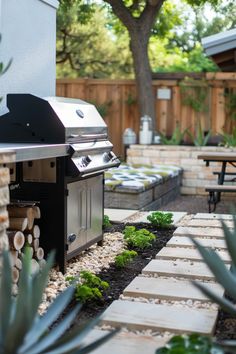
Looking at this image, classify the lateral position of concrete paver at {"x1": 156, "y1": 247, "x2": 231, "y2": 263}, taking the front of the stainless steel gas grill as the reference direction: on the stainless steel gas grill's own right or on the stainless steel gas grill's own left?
on the stainless steel gas grill's own left

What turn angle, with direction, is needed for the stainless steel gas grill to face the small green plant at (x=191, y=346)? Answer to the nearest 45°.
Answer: approximately 45° to its right

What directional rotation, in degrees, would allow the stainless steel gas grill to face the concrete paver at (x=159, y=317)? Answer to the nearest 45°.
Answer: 0° — it already faces it

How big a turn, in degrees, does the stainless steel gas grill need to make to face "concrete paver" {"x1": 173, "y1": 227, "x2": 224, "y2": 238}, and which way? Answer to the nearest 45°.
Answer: approximately 90° to its left

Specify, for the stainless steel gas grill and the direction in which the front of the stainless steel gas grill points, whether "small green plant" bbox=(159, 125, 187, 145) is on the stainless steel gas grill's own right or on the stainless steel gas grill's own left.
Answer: on the stainless steel gas grill's own left

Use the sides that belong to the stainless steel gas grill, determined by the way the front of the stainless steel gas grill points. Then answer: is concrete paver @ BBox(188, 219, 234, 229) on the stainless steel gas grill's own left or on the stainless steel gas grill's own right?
on the stainless steel gas grill's own left

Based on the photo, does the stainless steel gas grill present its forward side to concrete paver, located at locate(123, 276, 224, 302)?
yes

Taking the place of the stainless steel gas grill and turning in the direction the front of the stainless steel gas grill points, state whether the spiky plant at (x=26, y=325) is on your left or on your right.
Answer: on your right

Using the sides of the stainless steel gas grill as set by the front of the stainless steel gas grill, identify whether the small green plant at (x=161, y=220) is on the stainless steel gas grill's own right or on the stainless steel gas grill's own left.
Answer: on the stainless steel gas grill's own left

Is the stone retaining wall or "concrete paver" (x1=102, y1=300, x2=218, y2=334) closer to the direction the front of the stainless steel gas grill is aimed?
the concrete paver

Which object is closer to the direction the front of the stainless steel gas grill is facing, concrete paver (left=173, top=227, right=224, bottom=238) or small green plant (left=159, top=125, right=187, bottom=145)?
the concrete paver

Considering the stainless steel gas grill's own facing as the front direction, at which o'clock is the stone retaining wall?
The stone retaining wall is roughly at 8 o'clock from the stainless steel gas grill.

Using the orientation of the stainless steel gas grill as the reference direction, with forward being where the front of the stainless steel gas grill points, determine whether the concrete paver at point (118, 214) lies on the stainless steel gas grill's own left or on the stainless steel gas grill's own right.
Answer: on the stainless steel gas grill's own left

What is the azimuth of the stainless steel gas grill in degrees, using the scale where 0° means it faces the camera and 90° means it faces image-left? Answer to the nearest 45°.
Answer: approximately 315°
